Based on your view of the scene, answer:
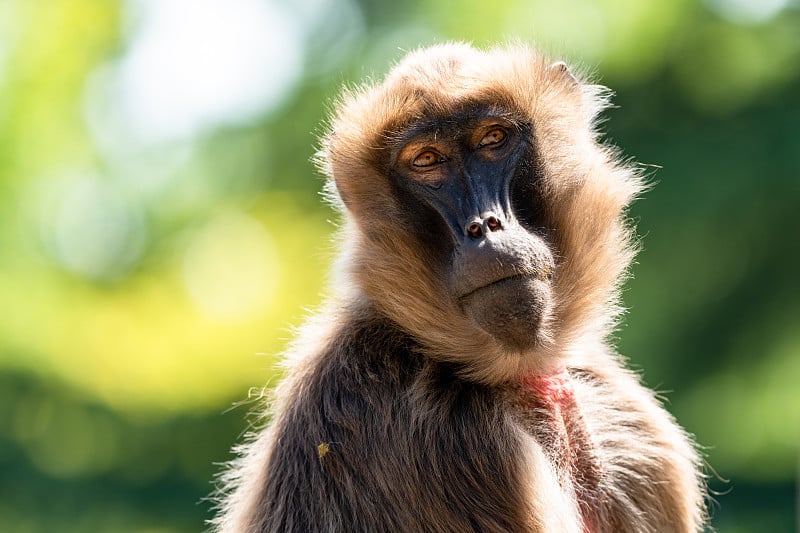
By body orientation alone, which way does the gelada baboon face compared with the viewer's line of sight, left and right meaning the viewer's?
facing the viewer and to the right of the viewer
